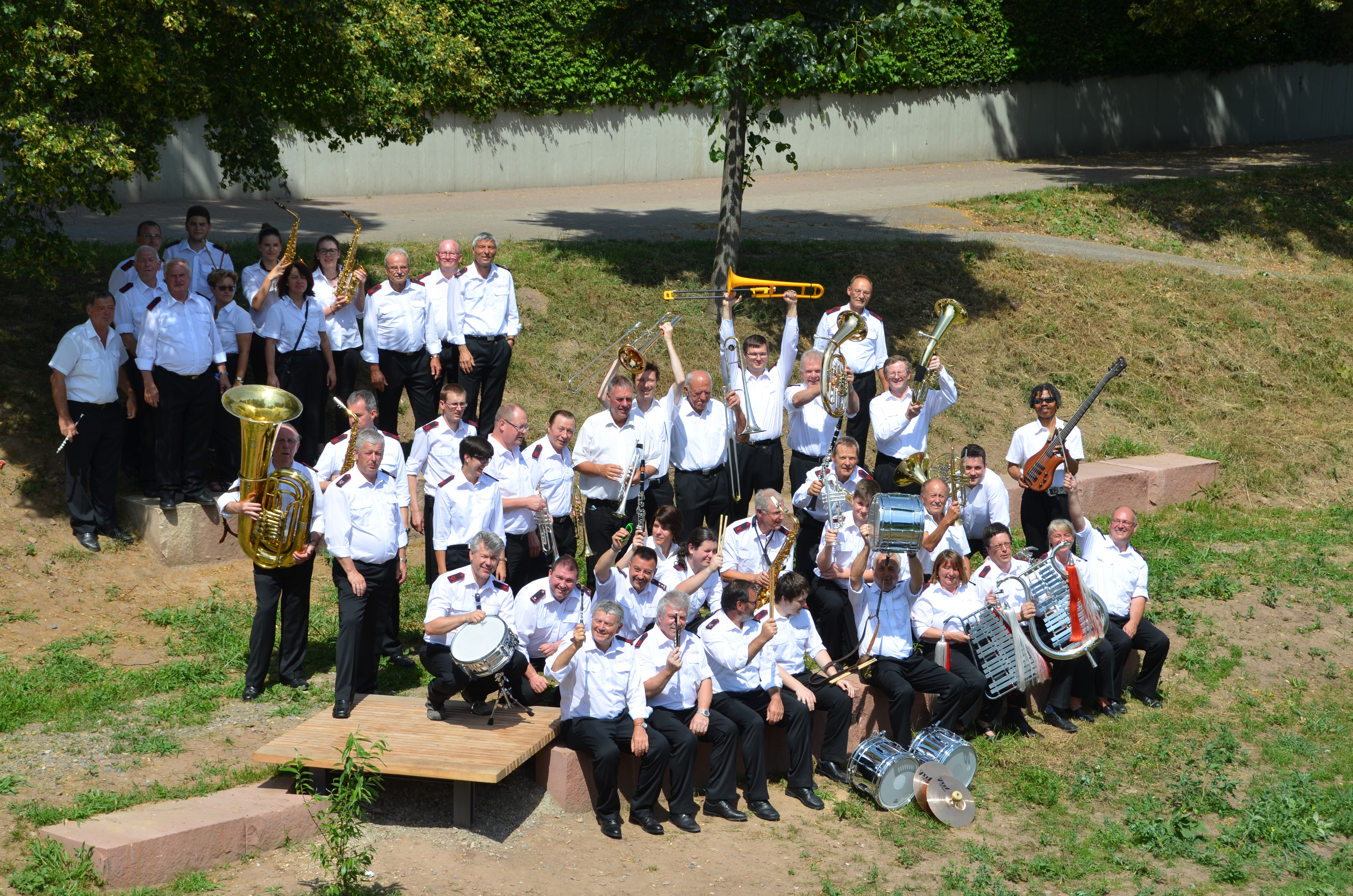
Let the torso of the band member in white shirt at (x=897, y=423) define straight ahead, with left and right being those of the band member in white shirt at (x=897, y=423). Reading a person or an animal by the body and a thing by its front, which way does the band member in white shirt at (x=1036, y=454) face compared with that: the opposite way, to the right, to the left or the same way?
the same way

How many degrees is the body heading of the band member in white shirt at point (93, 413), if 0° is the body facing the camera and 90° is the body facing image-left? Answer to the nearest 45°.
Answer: approximately 315°

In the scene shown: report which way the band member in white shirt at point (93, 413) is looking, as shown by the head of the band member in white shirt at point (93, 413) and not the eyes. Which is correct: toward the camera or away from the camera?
toward the camera

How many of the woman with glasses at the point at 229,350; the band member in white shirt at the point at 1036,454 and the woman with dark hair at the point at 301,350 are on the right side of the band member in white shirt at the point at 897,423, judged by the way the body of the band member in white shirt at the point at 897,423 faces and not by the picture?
2

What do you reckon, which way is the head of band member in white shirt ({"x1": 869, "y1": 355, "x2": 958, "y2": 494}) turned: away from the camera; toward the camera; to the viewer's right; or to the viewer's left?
toward the camera

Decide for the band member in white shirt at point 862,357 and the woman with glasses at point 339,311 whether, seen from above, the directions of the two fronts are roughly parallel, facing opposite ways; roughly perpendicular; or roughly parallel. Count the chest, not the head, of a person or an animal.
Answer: roughly parallel

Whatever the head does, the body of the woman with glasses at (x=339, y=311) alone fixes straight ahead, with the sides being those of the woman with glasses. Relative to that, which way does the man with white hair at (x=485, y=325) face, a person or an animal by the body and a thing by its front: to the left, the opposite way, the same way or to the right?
the same way

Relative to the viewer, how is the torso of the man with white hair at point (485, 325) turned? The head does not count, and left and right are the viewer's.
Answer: facing the viewer

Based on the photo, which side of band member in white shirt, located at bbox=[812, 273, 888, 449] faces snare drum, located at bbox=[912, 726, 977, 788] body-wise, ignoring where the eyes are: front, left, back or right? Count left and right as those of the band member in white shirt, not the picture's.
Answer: front

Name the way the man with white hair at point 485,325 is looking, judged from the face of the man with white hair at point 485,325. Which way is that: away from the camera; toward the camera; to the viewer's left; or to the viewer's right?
toward the camera

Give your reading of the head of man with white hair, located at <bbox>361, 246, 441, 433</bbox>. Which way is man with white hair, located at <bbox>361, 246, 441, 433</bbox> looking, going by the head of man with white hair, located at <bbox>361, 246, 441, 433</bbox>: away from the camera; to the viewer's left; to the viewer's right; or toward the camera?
toward the camera

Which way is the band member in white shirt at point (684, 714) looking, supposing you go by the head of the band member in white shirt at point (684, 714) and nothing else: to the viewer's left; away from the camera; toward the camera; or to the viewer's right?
toward the camera

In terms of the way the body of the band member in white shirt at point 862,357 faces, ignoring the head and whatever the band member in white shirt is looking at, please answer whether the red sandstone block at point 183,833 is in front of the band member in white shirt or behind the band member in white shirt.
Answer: in front

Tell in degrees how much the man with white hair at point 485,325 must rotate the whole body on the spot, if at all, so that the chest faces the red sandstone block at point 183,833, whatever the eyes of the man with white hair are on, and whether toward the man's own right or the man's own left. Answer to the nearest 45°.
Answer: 0° — they already face it

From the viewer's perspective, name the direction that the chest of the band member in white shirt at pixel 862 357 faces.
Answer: toward the camera

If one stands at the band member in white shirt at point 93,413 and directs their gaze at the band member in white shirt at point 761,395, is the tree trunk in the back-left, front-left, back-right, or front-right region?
front-left
